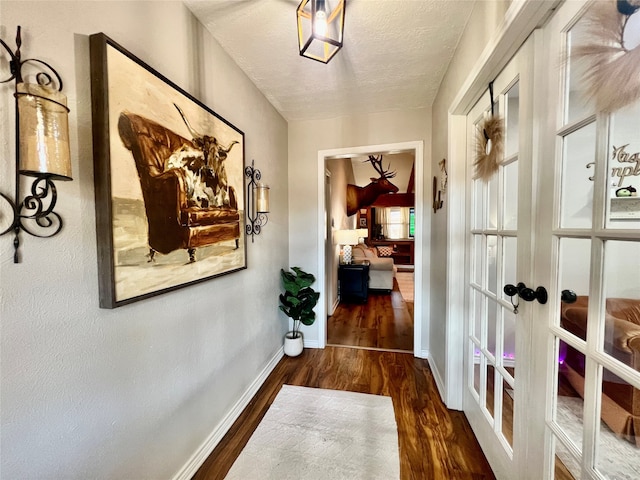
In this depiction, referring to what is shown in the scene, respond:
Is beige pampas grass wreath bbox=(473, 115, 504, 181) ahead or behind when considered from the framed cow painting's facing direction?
ahead

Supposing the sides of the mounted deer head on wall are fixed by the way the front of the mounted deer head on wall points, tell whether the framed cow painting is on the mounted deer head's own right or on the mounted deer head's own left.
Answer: on the mounted deer head's own right

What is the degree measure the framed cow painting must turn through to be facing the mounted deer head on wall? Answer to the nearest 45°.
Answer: approximately 90° to its left

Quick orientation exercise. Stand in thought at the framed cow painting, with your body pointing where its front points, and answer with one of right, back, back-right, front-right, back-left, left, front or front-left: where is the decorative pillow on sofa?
left
